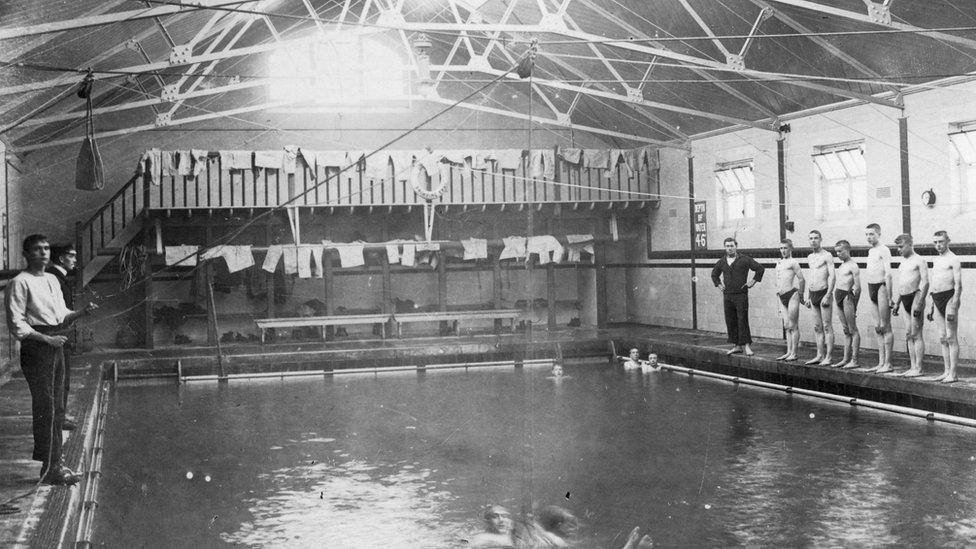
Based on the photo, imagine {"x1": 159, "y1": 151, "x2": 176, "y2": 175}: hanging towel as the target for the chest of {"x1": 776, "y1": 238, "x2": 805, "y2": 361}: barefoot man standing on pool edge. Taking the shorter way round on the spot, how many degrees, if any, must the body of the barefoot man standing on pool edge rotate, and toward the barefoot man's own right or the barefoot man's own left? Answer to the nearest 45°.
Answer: approximately 45° to the barefoot man's own right

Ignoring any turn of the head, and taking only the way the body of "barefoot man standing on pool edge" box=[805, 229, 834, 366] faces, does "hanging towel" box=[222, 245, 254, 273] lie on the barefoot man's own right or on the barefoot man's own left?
on the barefoot man's own right

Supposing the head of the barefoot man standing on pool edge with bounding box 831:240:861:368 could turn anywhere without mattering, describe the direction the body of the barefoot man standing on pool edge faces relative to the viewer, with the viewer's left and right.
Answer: facing the viewer and to the left of the viewer

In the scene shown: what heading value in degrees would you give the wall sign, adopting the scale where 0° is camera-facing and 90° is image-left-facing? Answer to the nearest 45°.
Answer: approximately 45°

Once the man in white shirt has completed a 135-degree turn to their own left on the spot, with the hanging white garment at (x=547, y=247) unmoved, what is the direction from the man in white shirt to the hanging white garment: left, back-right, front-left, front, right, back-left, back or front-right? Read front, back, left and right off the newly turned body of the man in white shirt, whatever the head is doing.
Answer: front-right

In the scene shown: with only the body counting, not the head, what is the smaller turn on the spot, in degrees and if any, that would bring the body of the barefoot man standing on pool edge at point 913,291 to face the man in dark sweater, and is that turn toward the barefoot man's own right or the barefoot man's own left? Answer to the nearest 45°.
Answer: approximately 90° to the barefoot man's own right

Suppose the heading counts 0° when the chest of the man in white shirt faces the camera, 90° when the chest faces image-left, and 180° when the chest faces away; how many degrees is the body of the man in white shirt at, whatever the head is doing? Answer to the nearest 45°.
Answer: approximately 315°

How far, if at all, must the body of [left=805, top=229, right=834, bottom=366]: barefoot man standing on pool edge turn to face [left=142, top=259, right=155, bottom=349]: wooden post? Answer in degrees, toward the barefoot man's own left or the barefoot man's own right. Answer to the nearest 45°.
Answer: approximately 45° to the barefoot man's own right

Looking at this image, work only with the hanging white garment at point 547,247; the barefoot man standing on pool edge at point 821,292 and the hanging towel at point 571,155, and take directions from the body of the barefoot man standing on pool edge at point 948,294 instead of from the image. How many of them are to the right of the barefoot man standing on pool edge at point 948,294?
3

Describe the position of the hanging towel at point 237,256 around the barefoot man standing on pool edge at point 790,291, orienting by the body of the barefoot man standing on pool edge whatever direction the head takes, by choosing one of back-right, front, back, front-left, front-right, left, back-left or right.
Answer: front-right

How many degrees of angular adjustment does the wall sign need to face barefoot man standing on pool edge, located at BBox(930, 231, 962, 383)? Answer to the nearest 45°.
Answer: approximately 45° to its left

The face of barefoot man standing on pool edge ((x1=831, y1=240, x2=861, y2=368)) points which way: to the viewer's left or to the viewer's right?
to the viewer's left

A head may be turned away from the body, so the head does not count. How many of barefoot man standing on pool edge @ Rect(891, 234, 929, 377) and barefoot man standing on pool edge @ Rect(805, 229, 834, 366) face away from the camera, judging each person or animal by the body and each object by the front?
0

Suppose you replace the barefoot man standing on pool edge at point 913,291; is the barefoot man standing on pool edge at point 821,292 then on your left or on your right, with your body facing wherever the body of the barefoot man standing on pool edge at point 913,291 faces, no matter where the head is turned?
on your right
